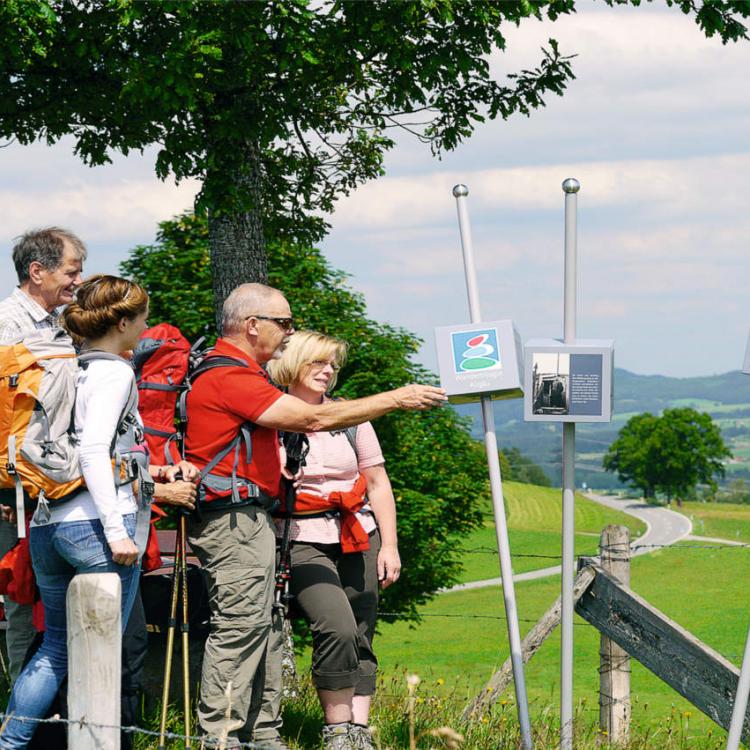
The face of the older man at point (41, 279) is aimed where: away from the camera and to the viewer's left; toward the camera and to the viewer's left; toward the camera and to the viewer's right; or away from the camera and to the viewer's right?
toward the camera and to the viewer's right

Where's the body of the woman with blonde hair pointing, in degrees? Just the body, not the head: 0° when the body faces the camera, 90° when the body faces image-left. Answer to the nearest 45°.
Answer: approximately 315°

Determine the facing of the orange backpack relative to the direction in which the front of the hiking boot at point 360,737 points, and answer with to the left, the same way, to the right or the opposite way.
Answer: to the right

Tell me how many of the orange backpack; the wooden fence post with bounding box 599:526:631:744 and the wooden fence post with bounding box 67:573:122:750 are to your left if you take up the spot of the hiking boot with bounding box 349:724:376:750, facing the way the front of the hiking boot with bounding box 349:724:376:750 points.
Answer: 1

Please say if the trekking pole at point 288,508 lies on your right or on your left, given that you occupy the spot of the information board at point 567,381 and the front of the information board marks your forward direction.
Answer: on your right

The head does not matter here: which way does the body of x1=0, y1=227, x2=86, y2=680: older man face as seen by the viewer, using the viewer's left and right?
facing to the right of the viewer

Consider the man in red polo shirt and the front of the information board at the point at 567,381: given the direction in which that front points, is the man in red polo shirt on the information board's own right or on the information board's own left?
on the information board's own right

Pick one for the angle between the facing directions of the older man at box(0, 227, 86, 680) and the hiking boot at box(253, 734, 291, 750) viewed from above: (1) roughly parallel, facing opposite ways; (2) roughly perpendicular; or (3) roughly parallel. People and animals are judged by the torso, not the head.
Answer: roughly parallel

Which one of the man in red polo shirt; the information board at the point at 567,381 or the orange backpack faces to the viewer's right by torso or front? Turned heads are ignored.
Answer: the man in red polo shirt

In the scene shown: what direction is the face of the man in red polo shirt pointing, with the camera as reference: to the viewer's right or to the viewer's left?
to the viewer's right

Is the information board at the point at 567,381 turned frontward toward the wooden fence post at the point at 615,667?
no

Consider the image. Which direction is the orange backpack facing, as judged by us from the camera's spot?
facing the viewer and to the left of the viewer

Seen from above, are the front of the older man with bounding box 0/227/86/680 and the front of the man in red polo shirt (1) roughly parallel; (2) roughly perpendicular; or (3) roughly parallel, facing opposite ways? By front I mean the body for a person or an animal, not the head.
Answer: roughly parallel

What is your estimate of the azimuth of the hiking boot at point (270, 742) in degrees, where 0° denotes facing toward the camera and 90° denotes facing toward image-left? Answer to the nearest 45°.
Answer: approximately 270°

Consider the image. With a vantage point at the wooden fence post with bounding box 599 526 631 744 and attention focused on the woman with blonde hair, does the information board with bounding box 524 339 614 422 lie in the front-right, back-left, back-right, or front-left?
front-left

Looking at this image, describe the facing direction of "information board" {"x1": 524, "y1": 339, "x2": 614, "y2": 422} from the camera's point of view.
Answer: facing the viewer

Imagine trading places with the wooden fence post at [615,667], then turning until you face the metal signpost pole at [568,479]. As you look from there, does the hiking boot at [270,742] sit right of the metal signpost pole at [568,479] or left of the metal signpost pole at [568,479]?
right

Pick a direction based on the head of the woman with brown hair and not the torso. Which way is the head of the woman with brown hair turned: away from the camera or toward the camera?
away from the camera
